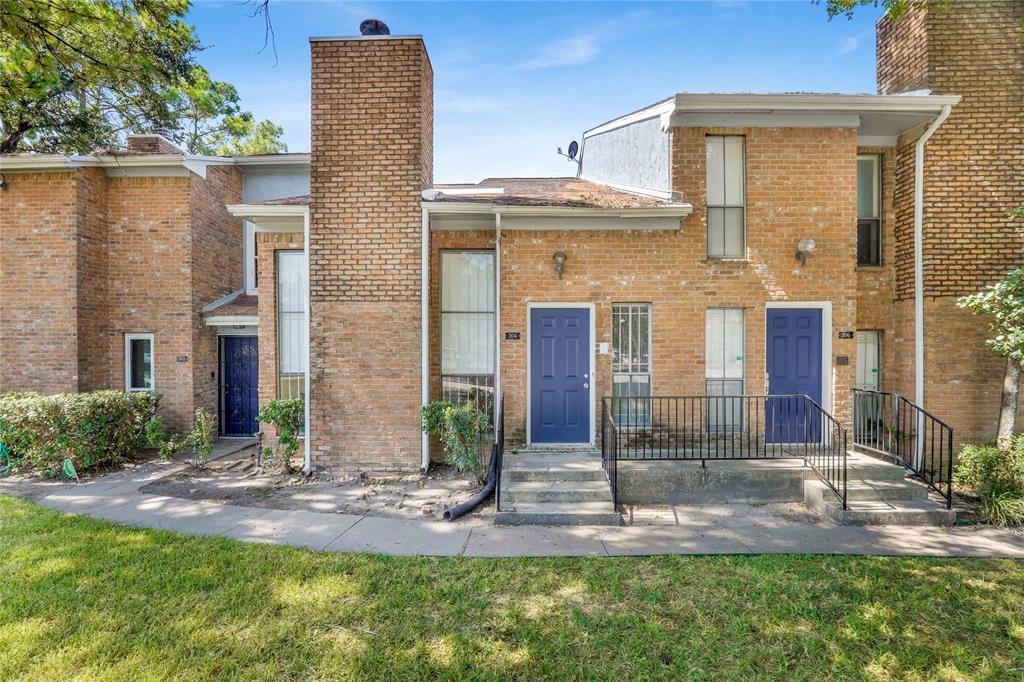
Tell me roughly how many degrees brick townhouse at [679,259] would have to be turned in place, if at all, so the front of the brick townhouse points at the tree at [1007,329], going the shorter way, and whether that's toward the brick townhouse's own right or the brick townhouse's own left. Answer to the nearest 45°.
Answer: approximately 90° to the brick townhouse's own left

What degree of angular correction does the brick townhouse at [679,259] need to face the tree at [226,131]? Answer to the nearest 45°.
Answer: approximately 135° to its right

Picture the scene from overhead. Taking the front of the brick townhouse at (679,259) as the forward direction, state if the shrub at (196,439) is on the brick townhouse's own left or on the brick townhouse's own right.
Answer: on the brick townhouse's own right

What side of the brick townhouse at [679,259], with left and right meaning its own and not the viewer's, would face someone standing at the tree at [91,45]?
right

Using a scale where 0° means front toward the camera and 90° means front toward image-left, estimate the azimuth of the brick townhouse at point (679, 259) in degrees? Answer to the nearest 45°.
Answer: approximately 0°

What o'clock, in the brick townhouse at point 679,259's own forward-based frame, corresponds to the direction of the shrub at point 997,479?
The shrub is roughly at 10 o'clock from the brick townhouse.

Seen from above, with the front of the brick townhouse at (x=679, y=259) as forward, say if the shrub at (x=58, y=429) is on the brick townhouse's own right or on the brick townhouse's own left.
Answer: on the brick townhouse's own right
